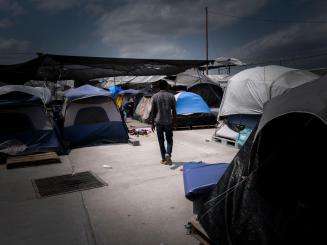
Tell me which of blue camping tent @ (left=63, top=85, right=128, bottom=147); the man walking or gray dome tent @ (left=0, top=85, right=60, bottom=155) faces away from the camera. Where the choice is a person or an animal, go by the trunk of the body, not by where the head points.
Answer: the man walking

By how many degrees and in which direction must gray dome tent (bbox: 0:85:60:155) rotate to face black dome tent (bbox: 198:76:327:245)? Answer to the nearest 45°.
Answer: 0° — it already faces it

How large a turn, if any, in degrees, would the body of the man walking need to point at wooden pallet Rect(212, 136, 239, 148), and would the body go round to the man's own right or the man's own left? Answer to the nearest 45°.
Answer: approximately 45° to the man's own right

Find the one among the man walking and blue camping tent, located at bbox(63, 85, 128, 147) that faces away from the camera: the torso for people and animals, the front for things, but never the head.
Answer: the man walking

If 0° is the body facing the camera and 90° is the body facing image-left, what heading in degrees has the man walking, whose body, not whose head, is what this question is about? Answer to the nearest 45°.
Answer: approximately 180°

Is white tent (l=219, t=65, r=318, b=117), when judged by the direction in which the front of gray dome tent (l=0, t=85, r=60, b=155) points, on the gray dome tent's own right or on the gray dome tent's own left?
on the gray dome tent's own left
